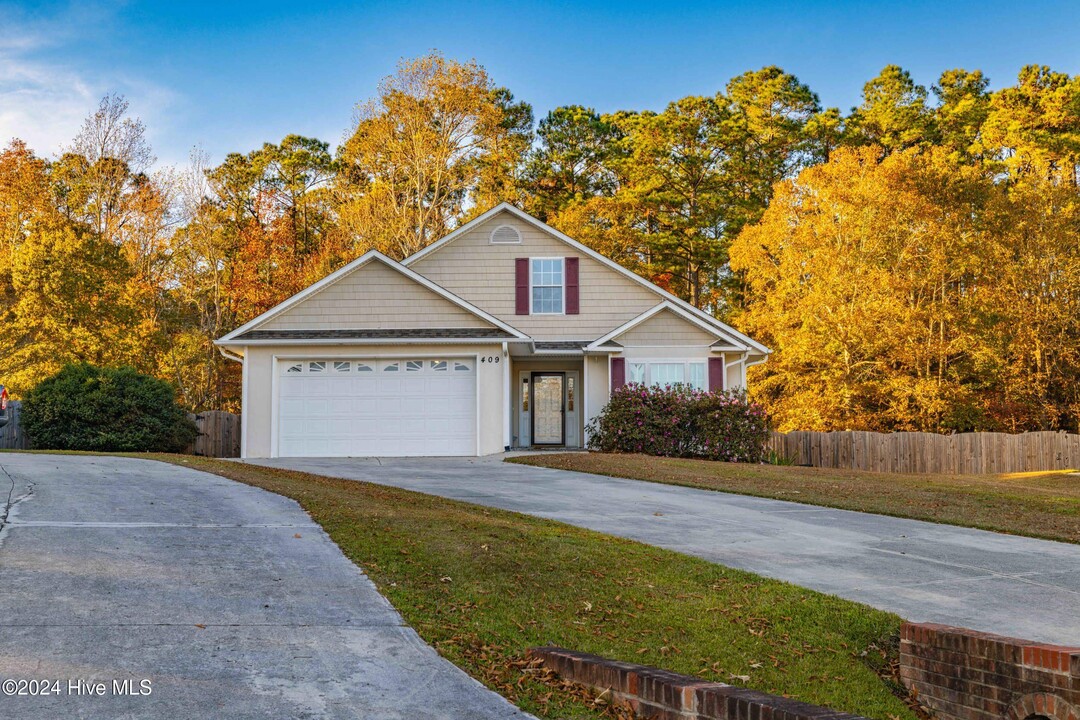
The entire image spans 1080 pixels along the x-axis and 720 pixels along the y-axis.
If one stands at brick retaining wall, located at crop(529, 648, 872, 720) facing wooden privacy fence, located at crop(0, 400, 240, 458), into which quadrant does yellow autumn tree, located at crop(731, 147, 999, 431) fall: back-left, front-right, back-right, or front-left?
front-right

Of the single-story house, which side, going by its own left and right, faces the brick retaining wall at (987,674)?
front

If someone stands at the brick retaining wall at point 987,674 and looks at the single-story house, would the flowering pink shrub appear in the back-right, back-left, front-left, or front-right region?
front-right

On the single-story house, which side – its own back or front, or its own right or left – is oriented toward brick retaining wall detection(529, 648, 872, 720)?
front

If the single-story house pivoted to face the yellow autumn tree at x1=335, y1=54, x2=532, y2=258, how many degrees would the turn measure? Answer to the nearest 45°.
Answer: approximately 180°

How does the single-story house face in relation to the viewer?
toward the camera

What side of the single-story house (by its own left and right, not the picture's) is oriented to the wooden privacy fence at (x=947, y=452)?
left

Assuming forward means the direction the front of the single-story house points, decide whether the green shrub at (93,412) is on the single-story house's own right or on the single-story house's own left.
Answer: on the single-story house's own right

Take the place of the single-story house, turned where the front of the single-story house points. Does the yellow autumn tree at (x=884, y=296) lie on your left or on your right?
on your left

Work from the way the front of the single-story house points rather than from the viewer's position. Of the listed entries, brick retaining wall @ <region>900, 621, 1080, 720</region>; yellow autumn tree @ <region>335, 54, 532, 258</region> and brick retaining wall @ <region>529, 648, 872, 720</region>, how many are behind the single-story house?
1
